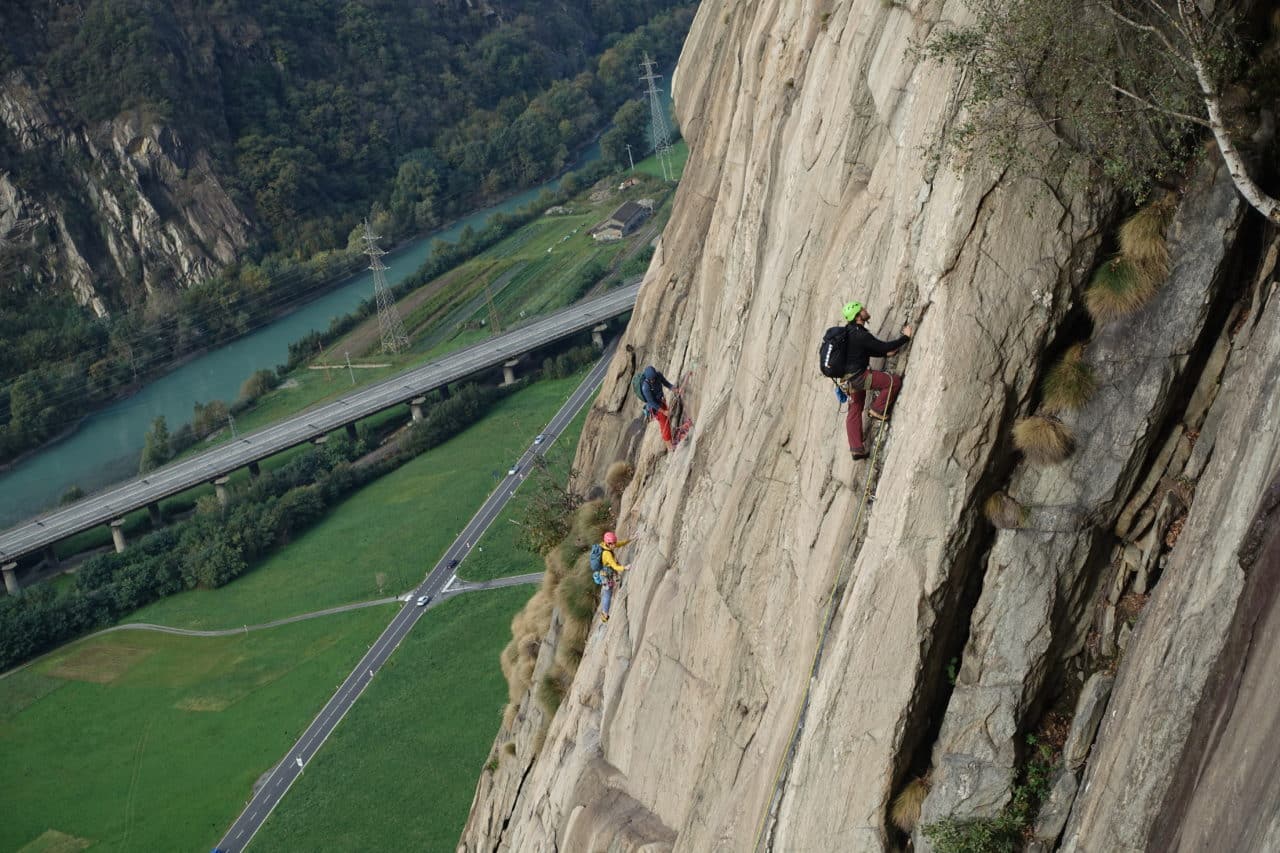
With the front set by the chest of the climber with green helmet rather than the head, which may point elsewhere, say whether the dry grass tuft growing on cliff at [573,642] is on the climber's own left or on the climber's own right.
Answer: on the climber's own left

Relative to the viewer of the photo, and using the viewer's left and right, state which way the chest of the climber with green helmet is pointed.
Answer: facing to the right of the viewer

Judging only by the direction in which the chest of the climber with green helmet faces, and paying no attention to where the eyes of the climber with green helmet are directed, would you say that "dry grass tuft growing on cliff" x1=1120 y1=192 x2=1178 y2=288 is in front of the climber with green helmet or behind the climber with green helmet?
in front

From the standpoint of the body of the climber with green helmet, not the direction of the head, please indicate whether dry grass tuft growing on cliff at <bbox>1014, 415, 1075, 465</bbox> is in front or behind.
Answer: in front

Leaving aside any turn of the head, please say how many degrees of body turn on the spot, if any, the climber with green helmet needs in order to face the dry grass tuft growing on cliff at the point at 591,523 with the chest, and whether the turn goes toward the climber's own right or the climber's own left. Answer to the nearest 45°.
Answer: approximately 90° to the climber's own left
